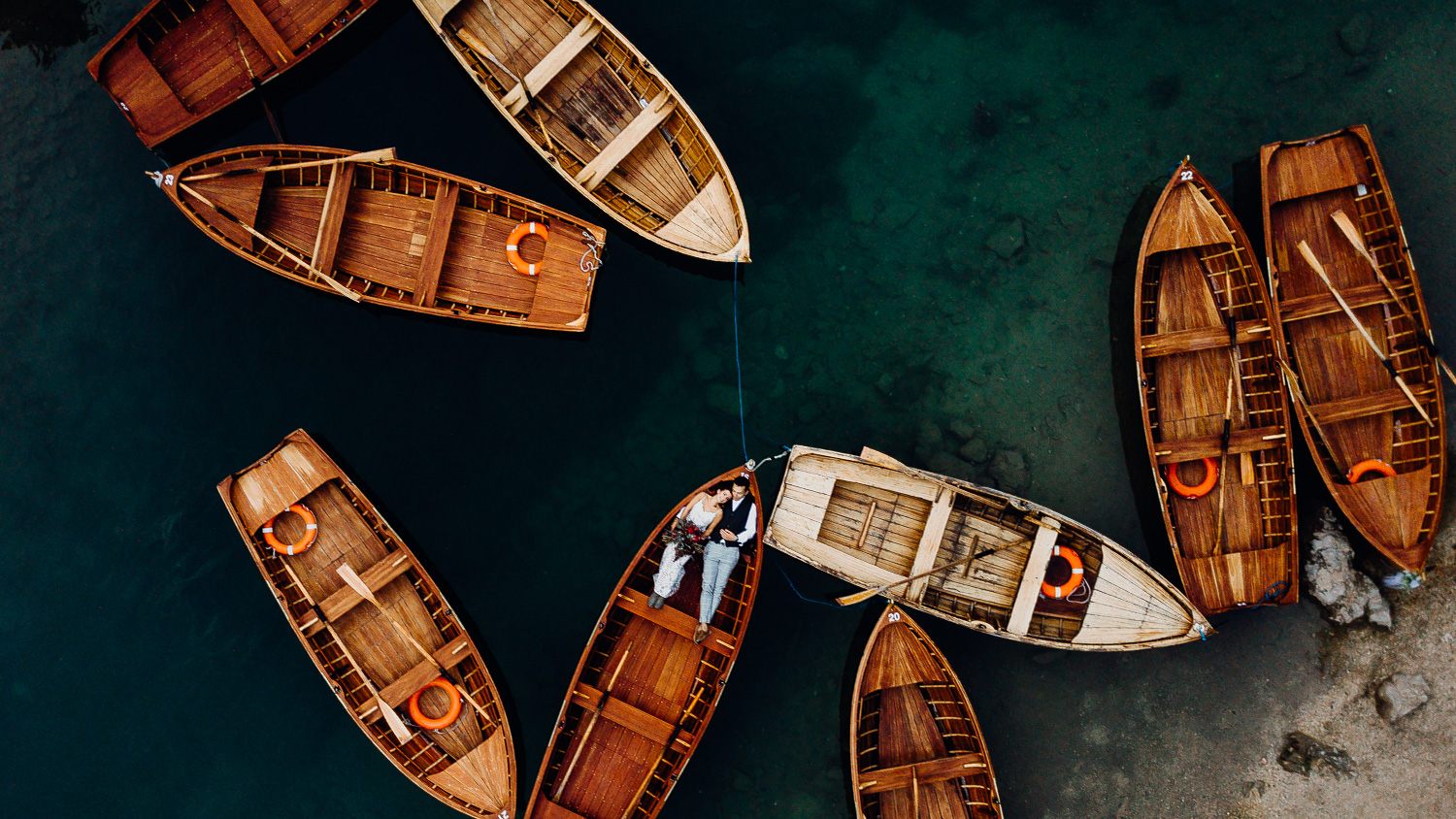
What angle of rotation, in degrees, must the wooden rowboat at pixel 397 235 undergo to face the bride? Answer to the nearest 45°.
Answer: approximately 135° to its left

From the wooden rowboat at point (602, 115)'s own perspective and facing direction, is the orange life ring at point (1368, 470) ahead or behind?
ahead

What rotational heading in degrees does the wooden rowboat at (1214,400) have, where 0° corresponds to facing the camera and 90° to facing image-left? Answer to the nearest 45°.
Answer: approximately 180°

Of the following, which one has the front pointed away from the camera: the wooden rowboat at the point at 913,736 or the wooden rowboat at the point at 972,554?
the wooden rowboat at the point at 913,736

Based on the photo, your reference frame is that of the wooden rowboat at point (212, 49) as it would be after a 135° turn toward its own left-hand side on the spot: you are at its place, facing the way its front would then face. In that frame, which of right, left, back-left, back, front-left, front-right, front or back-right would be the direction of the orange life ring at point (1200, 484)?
back-left

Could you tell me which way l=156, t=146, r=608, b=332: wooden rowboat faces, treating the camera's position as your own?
facing to the left of the viewer

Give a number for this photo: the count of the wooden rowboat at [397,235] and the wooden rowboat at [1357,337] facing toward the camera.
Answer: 1

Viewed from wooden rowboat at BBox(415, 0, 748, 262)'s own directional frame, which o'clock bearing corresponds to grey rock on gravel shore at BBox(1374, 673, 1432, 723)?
The grey rock on gravel shore is roughly at 11 o'clock from the wooden rowboat.

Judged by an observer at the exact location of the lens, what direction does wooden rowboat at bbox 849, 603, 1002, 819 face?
facing away from the viewer

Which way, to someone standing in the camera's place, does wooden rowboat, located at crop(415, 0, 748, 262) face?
facing the viewer and to the right of the viewer

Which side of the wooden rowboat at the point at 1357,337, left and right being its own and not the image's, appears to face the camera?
front
